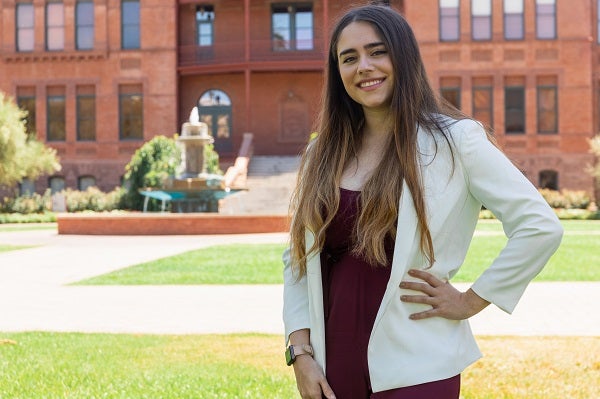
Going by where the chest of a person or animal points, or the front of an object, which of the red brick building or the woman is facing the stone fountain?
the red brick building

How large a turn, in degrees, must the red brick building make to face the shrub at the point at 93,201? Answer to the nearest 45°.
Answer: approximately 45° to its right

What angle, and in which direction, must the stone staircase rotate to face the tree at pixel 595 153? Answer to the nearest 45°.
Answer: approximately 90° to its left

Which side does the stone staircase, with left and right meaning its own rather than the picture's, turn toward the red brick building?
back

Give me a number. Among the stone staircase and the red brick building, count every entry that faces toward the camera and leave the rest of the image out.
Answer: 2

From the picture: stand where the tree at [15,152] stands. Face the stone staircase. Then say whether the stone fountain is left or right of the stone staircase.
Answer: right

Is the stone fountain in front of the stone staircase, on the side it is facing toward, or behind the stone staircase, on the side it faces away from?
in front

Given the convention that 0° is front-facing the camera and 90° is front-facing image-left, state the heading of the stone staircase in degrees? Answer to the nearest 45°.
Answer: approximately 0°

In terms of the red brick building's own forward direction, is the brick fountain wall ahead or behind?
ahead

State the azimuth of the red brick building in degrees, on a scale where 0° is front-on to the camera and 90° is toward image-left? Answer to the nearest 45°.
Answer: approximately 0°

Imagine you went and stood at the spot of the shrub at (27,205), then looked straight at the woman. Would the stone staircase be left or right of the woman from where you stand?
left

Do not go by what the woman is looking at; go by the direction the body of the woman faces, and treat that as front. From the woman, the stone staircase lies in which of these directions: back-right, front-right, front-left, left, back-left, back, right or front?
back-right
